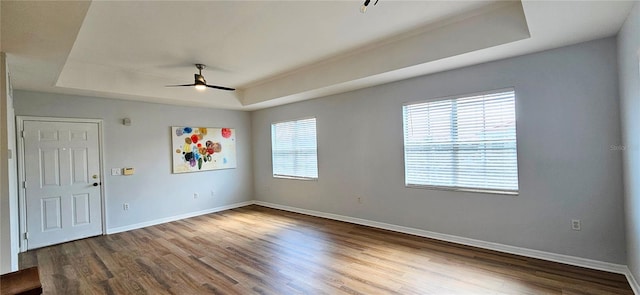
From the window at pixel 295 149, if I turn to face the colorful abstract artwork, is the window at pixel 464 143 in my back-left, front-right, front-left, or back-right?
back-left

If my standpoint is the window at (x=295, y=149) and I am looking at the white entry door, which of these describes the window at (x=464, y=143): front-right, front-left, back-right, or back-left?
back-left

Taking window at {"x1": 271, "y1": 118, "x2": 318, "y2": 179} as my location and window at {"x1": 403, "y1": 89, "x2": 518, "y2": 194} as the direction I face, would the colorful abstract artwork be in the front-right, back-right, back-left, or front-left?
back-right

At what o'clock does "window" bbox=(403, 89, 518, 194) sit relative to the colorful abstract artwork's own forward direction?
The window is roughly at 12 o'clock from the colorful abstract artwork.

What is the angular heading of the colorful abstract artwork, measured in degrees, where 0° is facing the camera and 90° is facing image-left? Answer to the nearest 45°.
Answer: approximately 315°
